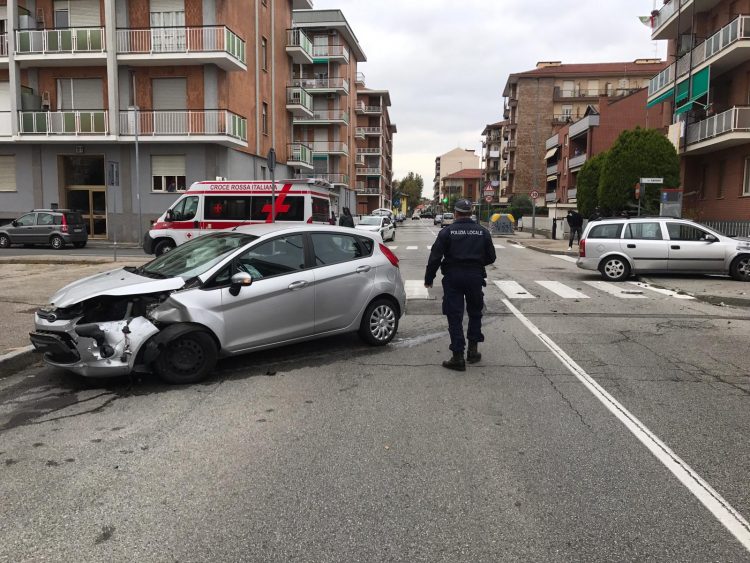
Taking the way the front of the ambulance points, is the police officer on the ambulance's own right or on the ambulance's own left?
on the ambulance's own left

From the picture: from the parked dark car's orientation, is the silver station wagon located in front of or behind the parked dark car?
behind

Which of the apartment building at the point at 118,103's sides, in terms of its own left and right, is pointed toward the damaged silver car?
front

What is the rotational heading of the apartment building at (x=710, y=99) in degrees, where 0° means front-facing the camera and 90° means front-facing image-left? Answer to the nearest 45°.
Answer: approximately 45°

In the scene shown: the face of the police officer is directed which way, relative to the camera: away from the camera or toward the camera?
away from the camera

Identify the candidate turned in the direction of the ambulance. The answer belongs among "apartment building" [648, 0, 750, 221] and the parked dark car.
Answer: the apartment building

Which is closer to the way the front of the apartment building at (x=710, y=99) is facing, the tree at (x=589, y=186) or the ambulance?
the ambulance

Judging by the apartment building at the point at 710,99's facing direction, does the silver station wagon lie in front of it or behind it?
in front

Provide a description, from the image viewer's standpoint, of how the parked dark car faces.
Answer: facing away from the viewer and to the left of the viewer

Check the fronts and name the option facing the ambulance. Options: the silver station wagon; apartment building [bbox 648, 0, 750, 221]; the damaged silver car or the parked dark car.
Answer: the apartment building

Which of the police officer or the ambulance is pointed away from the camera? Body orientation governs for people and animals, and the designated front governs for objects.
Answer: the police officer

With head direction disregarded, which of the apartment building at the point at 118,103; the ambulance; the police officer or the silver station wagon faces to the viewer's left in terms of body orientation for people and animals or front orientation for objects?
the ambulance

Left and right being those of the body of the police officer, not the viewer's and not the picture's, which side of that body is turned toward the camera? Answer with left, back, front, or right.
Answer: back

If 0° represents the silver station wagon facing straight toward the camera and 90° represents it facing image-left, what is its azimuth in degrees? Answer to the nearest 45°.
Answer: approximately 270°

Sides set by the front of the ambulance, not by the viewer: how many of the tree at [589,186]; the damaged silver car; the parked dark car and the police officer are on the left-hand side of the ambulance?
2

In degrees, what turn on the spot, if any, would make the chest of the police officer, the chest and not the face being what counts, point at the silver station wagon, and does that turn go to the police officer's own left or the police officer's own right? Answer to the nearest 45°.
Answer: approximately 45° to the police officer's own right

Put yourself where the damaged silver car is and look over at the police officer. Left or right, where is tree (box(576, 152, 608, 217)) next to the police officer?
left

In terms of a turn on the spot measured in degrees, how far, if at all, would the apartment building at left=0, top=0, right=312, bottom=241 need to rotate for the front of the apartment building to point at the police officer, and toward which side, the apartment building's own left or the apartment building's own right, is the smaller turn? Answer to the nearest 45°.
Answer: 0° — it already faces them
